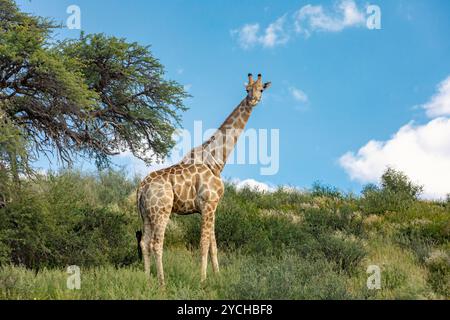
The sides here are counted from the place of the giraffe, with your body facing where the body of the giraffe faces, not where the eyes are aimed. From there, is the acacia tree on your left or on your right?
on your left

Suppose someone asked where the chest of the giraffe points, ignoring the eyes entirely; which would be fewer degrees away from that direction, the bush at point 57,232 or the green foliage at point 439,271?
the green foliage

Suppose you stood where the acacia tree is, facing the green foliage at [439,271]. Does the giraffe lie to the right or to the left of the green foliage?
right

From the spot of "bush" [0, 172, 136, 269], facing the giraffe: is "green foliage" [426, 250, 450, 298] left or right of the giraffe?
left

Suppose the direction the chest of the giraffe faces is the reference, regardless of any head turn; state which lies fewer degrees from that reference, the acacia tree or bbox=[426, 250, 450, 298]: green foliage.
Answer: the green foliage

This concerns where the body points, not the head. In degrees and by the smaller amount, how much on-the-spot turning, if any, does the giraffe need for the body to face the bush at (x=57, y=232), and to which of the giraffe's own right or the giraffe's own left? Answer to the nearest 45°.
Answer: approximately 135° to the giraffe's own left

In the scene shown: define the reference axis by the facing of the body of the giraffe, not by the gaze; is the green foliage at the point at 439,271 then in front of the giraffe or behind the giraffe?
in front

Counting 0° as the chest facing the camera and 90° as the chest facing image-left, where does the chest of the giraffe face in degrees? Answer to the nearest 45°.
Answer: approximately 270°
